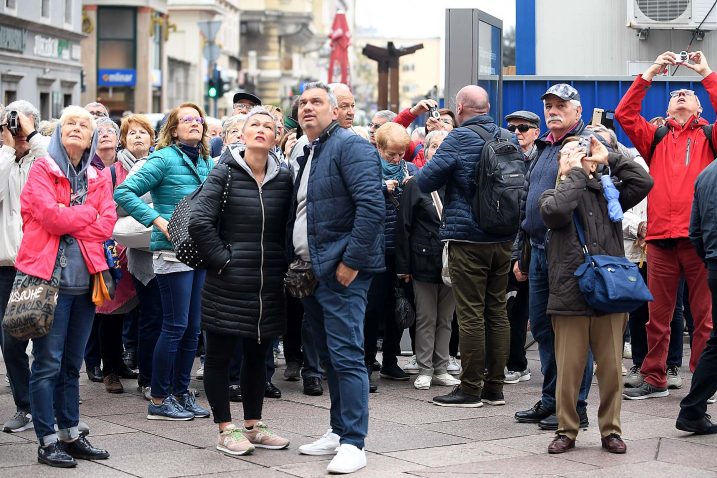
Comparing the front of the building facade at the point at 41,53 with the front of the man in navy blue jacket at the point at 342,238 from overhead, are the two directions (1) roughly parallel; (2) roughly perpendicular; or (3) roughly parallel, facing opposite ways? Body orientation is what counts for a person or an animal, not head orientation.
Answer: roughly perpendicular

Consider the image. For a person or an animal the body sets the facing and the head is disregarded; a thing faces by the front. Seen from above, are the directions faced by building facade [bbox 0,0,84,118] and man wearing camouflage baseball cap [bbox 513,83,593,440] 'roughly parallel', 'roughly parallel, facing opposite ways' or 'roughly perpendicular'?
roughly perpendicular

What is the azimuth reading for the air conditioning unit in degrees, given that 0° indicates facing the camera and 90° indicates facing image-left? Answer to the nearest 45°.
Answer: approximately 0°

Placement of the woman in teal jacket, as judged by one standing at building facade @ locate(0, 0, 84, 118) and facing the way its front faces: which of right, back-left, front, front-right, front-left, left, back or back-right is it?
front-right

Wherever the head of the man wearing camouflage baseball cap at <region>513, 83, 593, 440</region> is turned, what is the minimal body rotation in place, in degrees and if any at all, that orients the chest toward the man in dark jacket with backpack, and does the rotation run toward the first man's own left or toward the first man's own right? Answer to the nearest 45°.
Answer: approximately 90° to the first man's own right

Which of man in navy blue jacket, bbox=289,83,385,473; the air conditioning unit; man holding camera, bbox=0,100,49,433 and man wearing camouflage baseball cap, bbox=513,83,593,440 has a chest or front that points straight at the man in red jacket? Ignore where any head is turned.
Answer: the air conditioning unit

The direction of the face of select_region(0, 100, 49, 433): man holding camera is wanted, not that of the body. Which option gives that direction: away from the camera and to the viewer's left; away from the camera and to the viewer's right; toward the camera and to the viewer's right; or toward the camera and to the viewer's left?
toward the camera and to the viewer's left

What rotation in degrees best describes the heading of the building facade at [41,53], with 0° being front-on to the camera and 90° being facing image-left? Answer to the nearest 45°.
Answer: approximately 315°

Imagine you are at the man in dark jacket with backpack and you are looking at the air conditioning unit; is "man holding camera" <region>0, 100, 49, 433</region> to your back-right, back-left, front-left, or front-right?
back-left

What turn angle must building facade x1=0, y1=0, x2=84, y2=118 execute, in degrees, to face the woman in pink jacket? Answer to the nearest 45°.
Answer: approximately 45° to its right

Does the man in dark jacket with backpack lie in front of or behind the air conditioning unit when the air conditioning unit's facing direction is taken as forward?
in front
